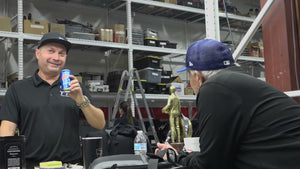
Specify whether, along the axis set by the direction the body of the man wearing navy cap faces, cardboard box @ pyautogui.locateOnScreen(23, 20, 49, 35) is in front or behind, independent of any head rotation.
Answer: in front

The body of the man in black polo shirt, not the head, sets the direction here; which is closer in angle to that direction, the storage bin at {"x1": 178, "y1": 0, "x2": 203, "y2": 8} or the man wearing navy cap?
the man wearing navy cap

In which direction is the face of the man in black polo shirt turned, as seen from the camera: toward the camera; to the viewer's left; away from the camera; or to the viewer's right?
toward the camera

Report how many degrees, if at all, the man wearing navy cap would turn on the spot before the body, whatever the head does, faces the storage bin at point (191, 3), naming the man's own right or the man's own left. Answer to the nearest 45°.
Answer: approximately 45° to the man's own right

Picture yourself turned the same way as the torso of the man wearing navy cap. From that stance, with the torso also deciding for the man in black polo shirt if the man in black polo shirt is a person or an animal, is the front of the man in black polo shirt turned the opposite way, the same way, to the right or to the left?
the opposite way

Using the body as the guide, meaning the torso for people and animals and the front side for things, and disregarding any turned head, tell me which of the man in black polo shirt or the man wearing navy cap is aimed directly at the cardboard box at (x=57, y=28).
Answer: the man wearing navy cap

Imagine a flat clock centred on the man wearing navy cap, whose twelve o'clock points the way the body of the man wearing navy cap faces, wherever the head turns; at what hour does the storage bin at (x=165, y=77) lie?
The storage bin is roughly at 1 o'clock from the man wearing navy cap.

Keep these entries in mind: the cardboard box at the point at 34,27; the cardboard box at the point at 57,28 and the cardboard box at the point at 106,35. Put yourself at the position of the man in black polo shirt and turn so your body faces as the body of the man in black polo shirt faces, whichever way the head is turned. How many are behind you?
3

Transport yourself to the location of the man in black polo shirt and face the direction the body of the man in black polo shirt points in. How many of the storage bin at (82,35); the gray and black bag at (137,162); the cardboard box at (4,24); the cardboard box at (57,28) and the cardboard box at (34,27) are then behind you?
4

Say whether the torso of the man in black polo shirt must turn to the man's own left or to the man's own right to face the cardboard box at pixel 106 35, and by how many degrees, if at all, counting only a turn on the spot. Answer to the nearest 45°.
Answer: approximately 180°

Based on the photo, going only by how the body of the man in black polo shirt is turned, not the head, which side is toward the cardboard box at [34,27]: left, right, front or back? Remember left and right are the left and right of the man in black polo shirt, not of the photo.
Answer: back

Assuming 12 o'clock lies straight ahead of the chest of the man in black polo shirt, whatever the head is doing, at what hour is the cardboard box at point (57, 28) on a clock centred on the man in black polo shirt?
The cardboard box is roughly at 6 o'clock from the man in black polo shirt.

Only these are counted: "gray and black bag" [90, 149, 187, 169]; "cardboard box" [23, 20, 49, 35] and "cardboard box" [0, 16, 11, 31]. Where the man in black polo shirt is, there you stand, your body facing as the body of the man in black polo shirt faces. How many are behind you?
2

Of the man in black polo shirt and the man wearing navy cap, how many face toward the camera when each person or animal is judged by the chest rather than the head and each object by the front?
1

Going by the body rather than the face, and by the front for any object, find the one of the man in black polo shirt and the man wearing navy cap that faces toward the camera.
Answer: the man in black polo shirt

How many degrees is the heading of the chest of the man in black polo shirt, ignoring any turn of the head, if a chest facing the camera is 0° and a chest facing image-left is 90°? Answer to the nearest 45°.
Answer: approximately 0°

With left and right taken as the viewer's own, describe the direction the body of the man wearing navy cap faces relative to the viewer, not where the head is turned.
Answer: facing away from the viewer and to the left of the viewer

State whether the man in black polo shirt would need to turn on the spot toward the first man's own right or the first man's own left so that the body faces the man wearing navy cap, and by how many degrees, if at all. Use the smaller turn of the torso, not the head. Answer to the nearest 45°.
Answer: approximately 45° to the first man's own left
